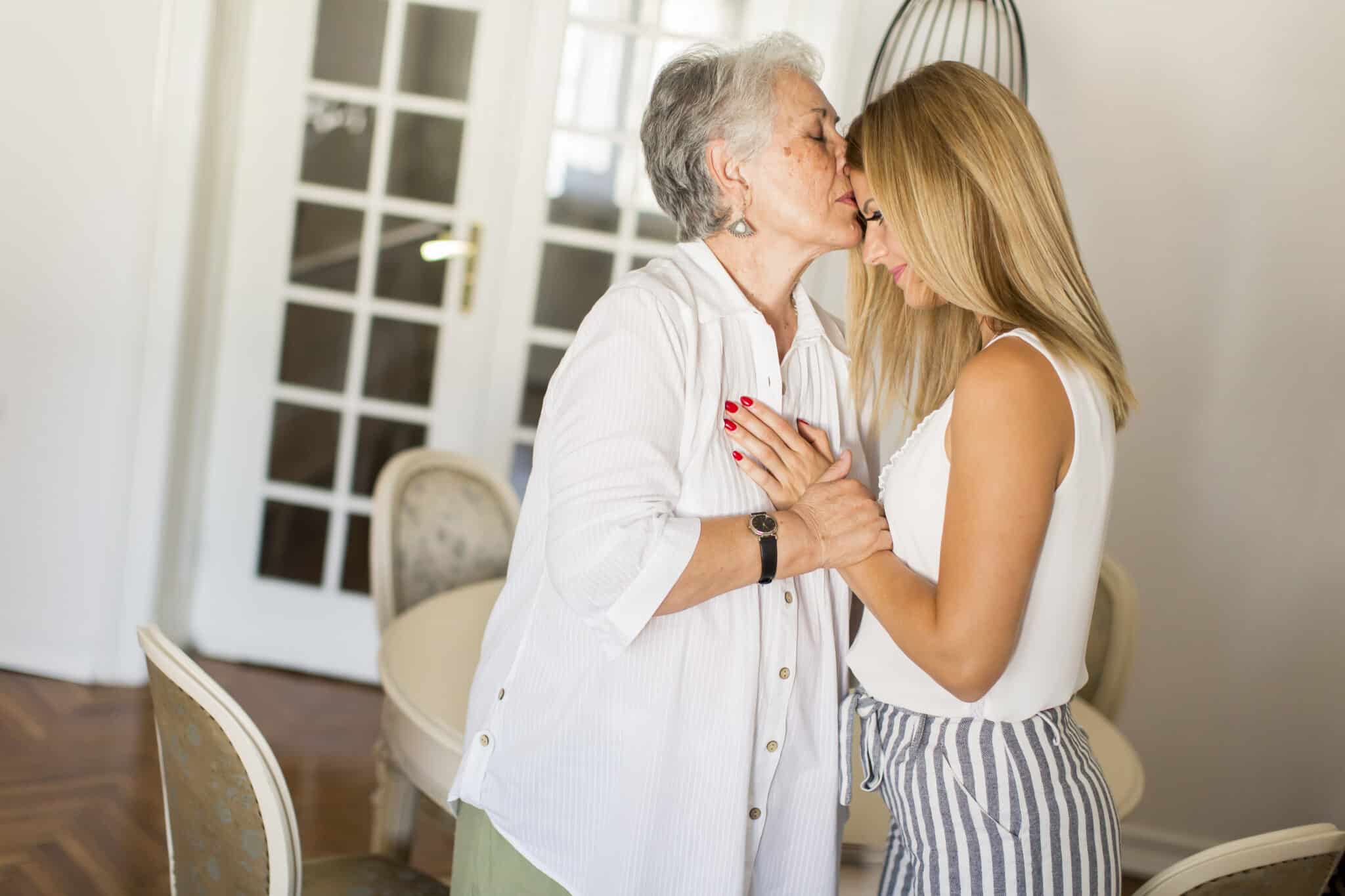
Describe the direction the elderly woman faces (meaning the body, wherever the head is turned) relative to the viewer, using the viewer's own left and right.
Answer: facing the viewer and to the right of the viewer

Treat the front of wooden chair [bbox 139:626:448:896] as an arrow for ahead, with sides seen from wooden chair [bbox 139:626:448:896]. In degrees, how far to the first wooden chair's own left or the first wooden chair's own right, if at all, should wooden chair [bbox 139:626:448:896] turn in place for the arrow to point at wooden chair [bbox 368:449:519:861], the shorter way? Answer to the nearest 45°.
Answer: approximately 45° to the first wooden chair's own left

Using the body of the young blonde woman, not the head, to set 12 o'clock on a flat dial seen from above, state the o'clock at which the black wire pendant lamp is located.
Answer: The black wire pendant lamp is roughly at 3 o'clock from the young blonde woman.

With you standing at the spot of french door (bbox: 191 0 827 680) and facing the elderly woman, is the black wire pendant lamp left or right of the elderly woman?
left

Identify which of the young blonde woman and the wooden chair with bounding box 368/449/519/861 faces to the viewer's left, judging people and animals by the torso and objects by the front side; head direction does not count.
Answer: the young blonde woman

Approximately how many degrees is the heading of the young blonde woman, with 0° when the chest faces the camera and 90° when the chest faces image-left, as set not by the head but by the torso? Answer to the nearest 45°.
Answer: approximately 90°

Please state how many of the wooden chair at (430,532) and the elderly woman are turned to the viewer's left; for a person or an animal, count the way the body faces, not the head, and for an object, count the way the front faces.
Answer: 0

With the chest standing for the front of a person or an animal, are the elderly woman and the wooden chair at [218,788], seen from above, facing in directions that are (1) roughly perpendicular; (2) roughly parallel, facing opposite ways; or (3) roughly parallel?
roughly perpendicular

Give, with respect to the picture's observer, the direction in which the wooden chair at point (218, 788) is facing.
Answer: facing away from the viewer and to the right of the viewer

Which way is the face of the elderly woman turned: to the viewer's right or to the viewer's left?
to the viewer's right

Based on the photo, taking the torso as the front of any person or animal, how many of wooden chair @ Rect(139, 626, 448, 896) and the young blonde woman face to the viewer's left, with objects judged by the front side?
1

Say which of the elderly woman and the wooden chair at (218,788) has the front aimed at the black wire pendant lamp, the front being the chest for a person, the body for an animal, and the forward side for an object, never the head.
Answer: the wooden chair
